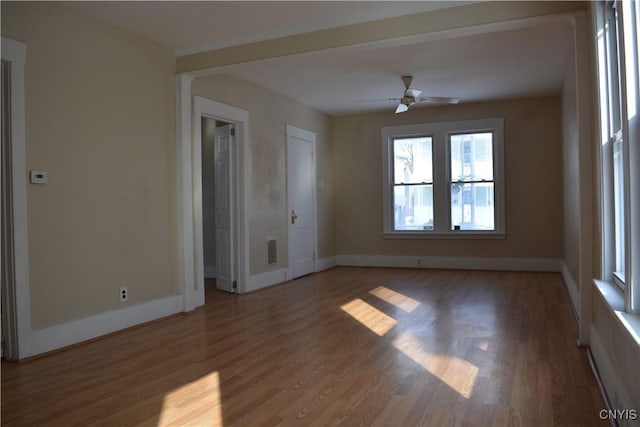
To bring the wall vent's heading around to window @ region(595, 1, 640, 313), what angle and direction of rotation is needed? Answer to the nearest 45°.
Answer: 0° — it already faces it

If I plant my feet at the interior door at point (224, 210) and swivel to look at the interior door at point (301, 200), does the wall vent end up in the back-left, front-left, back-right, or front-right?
front-right

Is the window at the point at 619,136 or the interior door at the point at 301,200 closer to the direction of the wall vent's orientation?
the window

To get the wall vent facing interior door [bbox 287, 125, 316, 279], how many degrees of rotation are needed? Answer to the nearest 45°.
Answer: approximately 90° to its left

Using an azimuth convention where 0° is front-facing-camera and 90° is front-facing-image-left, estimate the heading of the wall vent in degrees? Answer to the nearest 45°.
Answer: approximately 315°

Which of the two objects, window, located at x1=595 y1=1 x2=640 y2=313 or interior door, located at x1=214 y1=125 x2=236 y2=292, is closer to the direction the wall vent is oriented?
the window

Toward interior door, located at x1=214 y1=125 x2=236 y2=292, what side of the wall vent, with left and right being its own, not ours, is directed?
right
